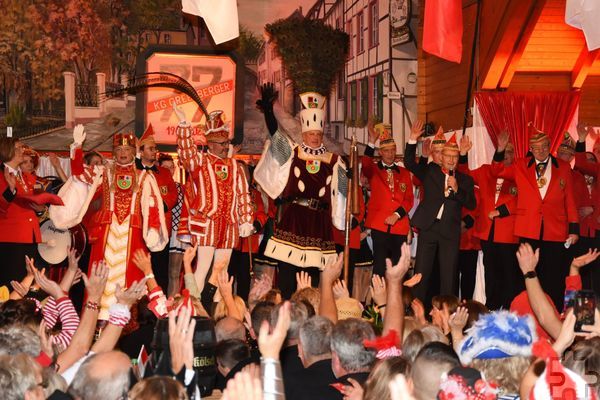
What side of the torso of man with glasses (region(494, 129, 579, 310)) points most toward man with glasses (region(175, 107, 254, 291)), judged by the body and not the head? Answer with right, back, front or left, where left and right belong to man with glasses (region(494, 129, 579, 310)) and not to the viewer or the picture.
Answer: right

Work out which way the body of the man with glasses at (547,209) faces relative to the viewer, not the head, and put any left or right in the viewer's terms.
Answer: facing the viewer
